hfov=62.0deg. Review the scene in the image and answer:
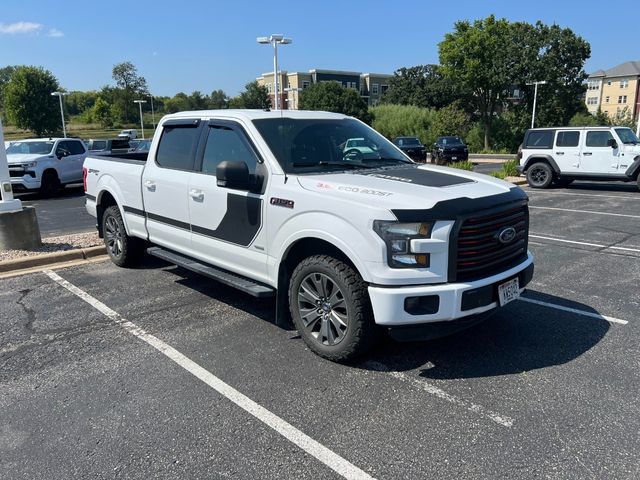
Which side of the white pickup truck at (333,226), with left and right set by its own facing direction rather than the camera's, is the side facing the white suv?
left

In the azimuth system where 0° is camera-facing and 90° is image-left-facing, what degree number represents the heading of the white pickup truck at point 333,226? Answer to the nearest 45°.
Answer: approximately 315°

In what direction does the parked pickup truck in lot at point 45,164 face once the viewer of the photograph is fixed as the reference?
facing the viewer and to the left of the viewer

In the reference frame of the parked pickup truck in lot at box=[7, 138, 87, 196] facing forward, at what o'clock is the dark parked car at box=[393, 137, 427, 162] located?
The dark parked car is roughly at 7 o'clock from the parked pickup truck in lot.

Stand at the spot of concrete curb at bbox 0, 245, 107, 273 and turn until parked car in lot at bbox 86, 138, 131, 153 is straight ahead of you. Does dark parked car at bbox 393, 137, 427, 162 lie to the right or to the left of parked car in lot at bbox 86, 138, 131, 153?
right

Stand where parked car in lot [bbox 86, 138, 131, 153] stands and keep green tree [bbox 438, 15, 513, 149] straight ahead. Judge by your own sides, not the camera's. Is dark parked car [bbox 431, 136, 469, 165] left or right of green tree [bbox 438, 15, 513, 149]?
right

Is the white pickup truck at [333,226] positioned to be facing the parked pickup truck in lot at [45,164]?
no

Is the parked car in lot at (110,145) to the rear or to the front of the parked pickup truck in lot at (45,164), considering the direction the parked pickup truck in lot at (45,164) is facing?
to the rear

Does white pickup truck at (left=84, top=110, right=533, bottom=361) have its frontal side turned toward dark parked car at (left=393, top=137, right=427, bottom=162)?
no

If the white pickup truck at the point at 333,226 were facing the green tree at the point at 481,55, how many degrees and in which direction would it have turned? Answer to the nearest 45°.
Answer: approximately 135° to its left

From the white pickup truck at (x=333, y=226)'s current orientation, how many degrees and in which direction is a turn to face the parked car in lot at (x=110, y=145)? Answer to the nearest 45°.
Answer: approximately 180°

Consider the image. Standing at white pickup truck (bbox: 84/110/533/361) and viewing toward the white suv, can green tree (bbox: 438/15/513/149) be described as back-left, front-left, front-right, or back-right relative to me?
front-left

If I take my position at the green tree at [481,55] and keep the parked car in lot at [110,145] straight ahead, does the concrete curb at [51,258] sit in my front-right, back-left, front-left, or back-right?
front-left
